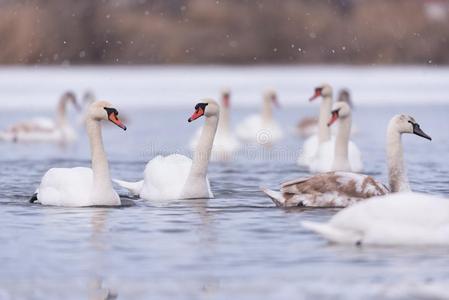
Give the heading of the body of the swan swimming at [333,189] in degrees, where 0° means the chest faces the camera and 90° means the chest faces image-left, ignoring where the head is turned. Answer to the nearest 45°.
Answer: approximately 270°

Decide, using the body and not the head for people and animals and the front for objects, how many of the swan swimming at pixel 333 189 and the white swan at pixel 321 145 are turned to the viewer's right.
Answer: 1

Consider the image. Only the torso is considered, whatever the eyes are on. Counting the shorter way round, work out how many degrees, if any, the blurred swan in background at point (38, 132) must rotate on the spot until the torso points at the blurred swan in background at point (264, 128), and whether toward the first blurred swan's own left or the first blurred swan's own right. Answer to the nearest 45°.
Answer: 0° — it already faces it

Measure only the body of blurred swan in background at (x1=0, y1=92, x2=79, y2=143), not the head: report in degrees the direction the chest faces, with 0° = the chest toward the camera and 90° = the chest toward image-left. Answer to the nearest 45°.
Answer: approximately 270°

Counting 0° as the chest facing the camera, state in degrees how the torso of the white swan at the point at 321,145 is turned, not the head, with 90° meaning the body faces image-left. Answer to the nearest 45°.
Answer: approximately 45°

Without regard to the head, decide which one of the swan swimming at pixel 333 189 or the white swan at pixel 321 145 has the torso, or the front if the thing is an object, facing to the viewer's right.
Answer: the swan swimming

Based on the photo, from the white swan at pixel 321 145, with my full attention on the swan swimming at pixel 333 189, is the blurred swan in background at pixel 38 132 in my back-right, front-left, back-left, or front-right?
back-right

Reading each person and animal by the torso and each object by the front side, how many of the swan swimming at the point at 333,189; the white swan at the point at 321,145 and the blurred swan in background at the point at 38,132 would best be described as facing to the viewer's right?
2
